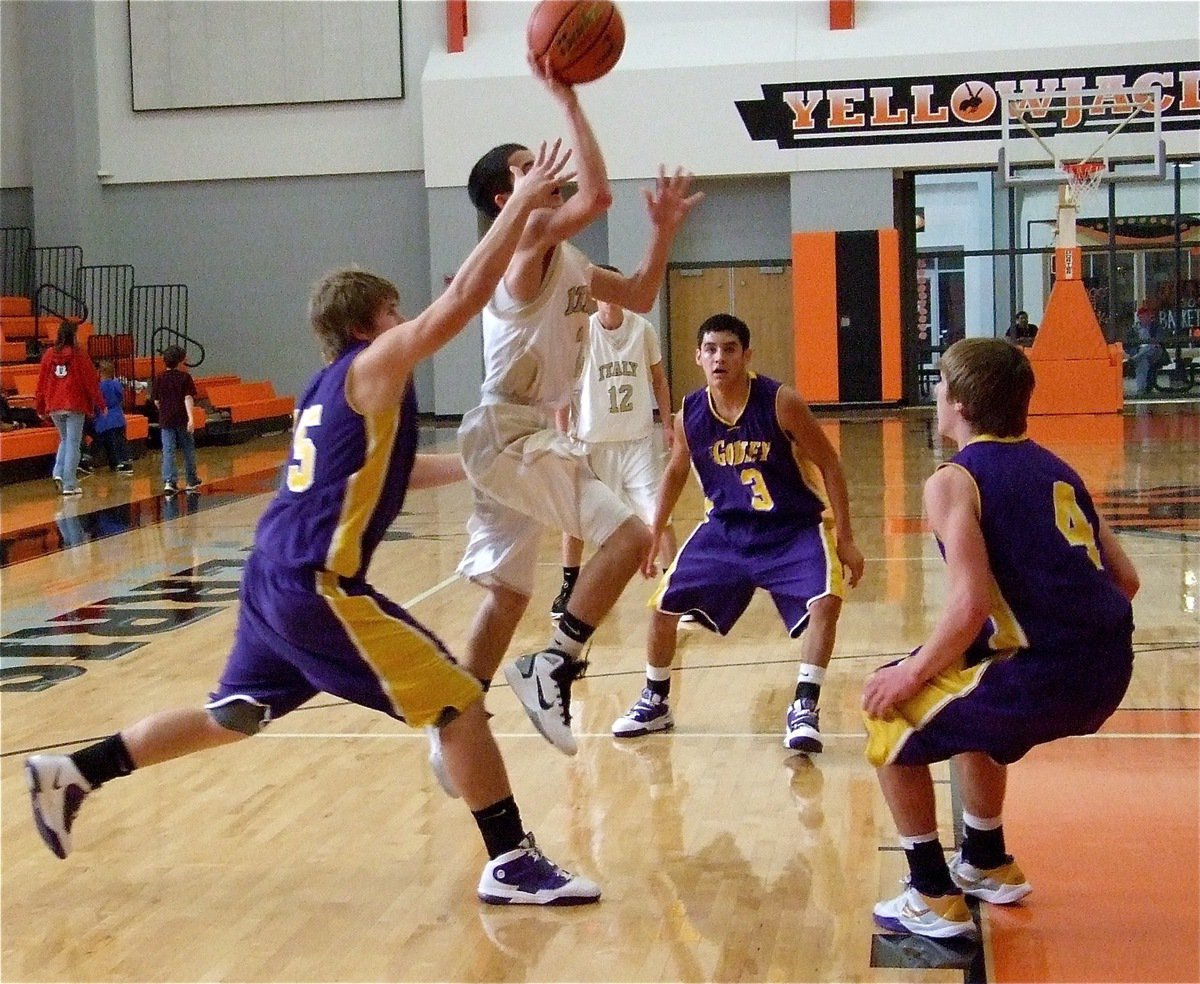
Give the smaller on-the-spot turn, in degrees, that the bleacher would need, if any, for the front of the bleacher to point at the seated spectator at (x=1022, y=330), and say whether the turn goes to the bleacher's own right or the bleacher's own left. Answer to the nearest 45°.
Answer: approximately 45° to the bleacher's own left

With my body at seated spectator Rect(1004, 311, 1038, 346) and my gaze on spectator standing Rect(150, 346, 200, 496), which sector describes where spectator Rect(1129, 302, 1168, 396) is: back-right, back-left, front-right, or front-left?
back-left

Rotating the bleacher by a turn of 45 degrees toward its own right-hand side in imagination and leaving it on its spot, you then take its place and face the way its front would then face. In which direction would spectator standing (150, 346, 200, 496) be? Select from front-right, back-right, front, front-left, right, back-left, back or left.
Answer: front

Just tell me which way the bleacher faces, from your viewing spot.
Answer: facing the viewer and to the right of the viewer

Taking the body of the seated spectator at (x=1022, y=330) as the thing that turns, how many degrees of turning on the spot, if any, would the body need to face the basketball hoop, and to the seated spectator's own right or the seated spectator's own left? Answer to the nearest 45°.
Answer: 0° — they already face it

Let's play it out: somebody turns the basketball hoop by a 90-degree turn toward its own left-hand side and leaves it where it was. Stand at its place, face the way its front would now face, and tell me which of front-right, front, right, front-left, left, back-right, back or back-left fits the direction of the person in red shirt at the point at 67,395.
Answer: back-right

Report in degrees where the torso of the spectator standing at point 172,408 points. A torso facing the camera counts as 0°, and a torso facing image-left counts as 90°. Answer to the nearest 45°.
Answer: approximately 180°

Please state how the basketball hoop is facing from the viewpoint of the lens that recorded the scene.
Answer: facing the viewer

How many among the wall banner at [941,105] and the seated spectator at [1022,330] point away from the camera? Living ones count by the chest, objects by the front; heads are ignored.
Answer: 0

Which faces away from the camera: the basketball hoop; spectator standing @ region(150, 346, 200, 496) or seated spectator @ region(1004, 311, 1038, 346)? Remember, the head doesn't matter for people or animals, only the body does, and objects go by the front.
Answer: the spectator standing

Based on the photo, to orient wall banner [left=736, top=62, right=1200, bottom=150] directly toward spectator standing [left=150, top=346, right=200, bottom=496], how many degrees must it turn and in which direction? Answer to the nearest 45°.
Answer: approximately 45° to its right

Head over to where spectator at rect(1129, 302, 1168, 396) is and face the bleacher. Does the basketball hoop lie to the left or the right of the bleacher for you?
left

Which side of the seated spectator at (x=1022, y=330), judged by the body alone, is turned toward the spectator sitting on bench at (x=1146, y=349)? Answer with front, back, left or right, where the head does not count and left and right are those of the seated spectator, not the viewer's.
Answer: left
